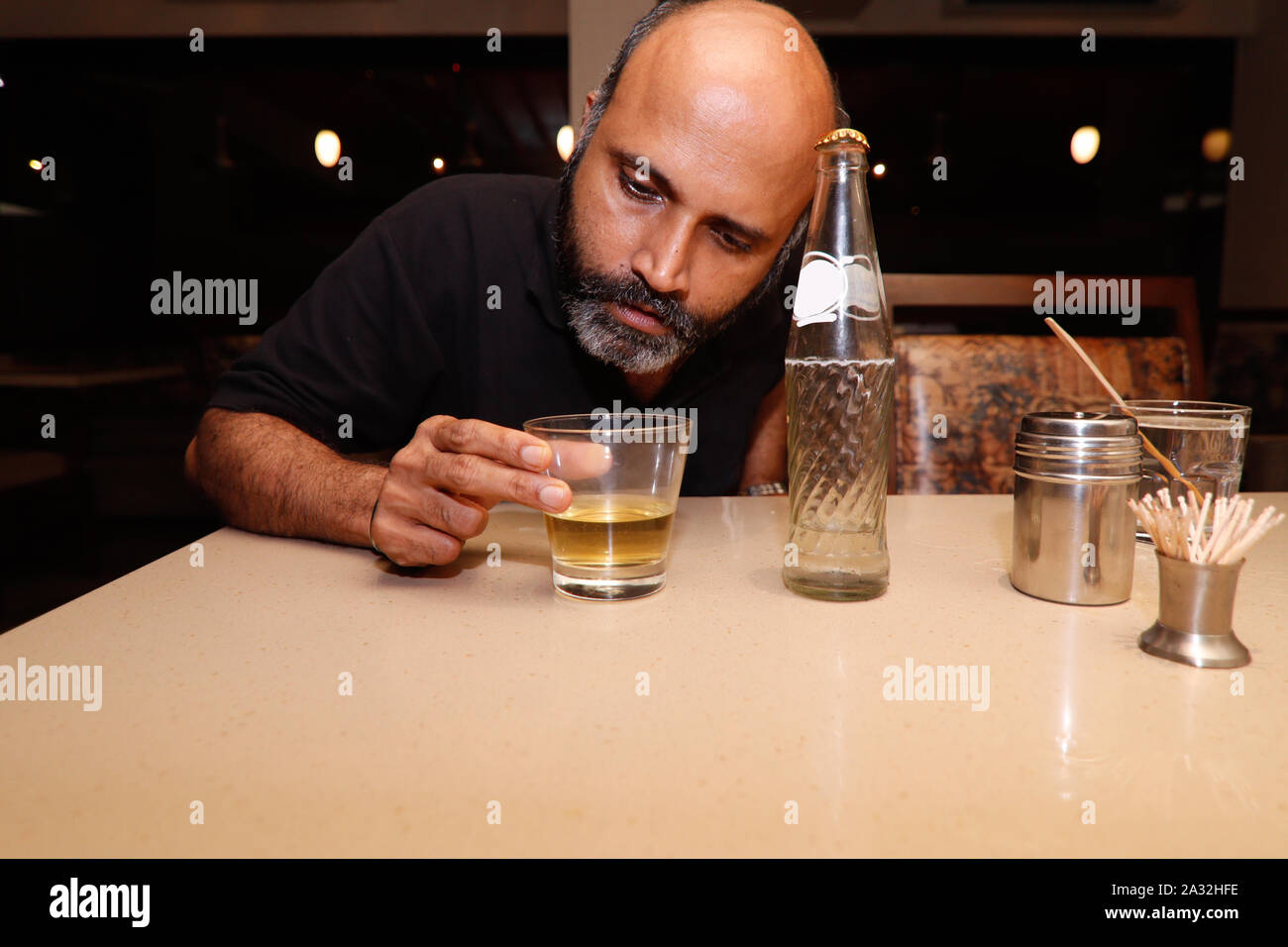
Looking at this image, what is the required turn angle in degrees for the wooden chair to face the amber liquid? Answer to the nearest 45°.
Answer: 0° — it already faces it

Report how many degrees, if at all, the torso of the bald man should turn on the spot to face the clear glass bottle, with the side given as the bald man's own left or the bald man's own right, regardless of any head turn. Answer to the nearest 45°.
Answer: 0° — they already face it

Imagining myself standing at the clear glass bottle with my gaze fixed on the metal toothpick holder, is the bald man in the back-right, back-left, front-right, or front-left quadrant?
back-left

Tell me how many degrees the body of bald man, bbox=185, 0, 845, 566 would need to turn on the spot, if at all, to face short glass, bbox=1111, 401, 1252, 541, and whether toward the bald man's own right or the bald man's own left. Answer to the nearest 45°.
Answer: approximately 45° to the bald man's own left

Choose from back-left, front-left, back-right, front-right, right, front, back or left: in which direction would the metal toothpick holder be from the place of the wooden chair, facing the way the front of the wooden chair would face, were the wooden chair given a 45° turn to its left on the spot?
front-right

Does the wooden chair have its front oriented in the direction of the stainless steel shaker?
yes

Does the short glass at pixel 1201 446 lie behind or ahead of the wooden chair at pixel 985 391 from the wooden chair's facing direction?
ahead

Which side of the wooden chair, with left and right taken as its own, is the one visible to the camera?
front

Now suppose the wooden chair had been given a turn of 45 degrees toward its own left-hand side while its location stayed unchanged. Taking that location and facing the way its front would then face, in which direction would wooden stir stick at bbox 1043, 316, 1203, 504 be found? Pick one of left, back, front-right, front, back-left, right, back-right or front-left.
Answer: front-right

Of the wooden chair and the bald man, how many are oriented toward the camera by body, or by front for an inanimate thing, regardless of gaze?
2

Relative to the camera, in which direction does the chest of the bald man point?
toward the camera

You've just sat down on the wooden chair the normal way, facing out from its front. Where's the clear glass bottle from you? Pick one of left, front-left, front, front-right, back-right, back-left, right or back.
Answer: front

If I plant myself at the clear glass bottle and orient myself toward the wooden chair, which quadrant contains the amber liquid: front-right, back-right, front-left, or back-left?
back-left
